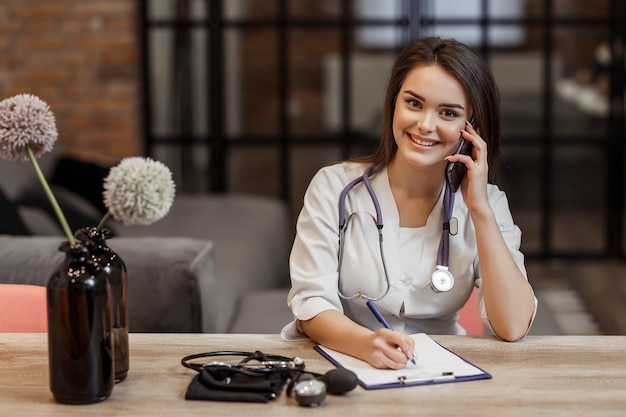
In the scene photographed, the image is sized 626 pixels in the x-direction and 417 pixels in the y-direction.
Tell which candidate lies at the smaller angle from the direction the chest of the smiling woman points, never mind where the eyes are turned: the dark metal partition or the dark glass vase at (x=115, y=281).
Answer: the dark glass vase

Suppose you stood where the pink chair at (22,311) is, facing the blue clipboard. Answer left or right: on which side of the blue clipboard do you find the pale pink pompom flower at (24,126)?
right

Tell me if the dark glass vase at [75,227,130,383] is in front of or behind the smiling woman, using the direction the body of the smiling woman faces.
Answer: in front

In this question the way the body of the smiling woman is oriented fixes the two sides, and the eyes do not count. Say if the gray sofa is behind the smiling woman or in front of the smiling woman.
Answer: behind

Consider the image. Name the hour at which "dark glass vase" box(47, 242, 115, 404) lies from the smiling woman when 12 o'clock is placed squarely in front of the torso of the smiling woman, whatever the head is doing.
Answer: The dark glass vase is roughly at 1 o'clock from the smiling woman.

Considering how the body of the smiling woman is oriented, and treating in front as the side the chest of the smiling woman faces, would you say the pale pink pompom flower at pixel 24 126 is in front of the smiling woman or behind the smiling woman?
in front

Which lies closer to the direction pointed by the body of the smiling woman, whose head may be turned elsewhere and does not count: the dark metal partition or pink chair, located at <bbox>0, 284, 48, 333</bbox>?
the pink chair

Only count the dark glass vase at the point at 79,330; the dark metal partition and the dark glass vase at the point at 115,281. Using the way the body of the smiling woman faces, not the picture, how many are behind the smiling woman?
1

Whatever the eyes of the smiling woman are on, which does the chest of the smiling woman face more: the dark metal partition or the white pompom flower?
the white pompom flower

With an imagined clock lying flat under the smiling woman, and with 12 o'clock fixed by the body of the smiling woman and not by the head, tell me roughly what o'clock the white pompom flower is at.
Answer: The white pompom flower is roughly at 1 o'clock from the smiling woman.

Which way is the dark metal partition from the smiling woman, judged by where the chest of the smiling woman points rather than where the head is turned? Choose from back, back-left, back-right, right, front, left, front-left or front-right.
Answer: back
